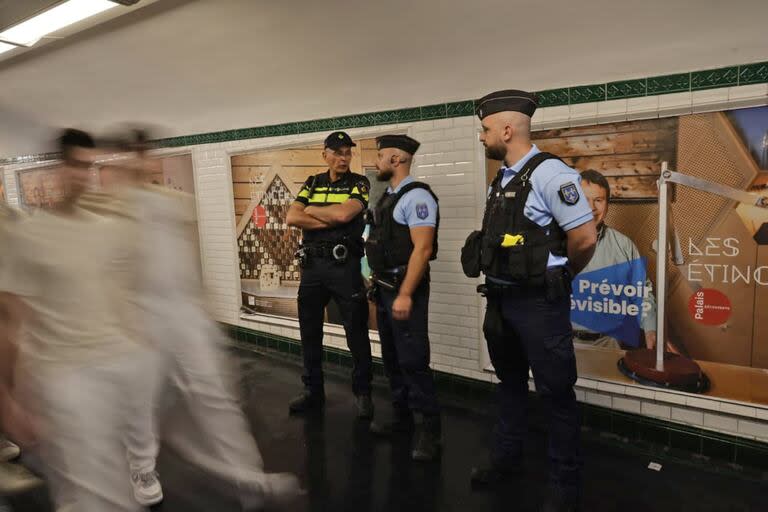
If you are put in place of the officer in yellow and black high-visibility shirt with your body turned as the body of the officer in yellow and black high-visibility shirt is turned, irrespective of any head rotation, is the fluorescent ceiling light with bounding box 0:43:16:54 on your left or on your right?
on your right

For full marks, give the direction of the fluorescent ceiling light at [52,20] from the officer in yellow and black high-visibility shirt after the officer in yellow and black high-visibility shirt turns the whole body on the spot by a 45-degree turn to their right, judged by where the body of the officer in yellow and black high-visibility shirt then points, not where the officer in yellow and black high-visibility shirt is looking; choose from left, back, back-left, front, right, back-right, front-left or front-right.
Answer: front-right

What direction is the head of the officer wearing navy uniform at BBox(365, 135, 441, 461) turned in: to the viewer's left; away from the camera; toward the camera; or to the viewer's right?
to the viewer's left

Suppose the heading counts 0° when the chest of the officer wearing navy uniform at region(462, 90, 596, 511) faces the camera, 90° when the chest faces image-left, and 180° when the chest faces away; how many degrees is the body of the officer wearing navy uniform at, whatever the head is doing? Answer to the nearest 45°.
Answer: approximately 45°

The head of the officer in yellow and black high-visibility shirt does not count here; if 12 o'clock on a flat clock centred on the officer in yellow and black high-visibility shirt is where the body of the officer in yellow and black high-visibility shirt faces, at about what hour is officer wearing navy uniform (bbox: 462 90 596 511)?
The officer wearing navy uniform is roughly at 11 o'clock from the officer in yellow and black high-visibility shirt.

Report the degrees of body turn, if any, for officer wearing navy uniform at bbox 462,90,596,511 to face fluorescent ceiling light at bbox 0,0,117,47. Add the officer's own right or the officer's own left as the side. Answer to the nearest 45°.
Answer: approximately 45° to the officer's own right

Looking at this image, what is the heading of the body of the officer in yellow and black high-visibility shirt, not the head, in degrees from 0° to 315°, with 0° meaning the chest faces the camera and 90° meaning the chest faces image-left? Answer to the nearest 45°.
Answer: approximately 0°

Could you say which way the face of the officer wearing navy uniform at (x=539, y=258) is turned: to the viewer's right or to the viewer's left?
to the viewer's left

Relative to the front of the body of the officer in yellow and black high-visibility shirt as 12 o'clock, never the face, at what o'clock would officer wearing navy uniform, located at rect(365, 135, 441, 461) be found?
The officer wearing navy uniform is roughly at 11 o'clock from the officer in yellow and black high-visibility shirt.

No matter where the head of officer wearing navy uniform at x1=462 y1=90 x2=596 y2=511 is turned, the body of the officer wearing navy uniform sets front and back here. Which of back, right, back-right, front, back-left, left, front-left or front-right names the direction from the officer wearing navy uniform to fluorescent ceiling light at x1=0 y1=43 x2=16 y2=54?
front-right

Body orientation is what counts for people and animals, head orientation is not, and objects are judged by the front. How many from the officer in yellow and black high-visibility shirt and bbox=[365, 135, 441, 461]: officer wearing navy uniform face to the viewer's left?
1

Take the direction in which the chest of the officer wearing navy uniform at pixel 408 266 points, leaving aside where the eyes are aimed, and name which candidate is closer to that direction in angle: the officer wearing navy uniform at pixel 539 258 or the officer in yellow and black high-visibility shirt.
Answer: the officer in yellow and black high-visibility shirt

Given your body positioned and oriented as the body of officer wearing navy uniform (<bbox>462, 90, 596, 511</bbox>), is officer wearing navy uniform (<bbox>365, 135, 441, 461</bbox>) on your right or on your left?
on your right

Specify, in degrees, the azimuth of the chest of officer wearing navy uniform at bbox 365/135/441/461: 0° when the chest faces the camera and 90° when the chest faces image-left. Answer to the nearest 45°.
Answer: approximately 90°
